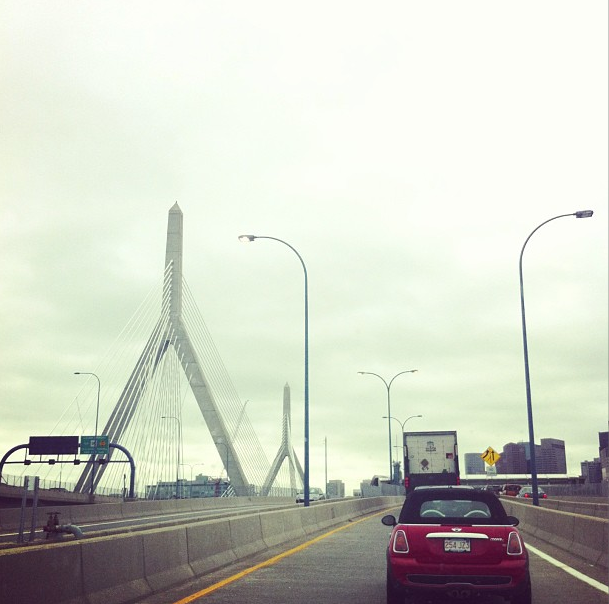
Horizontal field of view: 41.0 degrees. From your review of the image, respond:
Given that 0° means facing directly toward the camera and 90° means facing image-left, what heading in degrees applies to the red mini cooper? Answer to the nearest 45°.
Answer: approximately 180°

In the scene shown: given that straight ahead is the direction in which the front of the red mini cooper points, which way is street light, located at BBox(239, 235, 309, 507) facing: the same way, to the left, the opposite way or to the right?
to the left

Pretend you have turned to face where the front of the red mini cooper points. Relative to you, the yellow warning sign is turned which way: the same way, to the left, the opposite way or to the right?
the opposite way

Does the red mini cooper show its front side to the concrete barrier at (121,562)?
no

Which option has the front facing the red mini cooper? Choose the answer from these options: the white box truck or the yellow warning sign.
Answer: the yellow warning sign

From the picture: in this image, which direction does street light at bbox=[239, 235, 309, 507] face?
to the viewer's left

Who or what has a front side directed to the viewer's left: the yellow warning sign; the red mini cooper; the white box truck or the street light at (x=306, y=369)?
the street light

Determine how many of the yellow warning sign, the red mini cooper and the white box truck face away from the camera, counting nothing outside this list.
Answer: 2

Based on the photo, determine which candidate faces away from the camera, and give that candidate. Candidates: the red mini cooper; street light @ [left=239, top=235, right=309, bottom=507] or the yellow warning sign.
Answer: the red mini cooper

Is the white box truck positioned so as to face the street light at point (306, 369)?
no

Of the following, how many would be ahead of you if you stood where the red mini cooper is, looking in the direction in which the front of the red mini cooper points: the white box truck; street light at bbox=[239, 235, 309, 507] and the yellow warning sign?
3

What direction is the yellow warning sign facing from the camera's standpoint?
toward the camera

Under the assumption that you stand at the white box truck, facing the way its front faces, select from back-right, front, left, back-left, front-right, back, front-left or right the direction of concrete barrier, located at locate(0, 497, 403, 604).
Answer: back

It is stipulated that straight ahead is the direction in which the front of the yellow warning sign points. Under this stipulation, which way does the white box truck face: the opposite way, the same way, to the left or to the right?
the opposite way

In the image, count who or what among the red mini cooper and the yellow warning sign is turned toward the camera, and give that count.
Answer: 1

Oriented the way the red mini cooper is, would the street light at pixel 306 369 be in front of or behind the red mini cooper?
in front

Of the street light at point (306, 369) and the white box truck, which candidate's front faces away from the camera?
the white box truck

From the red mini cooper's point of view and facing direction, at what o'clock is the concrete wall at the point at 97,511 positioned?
The concrete wall is roughly at 11 o'clock from the red mini cooper.

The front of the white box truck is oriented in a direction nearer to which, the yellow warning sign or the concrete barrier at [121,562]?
the yellow warning sign

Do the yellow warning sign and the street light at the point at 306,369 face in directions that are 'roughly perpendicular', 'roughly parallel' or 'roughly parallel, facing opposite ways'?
roughly perpendicular

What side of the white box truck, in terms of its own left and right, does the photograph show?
back

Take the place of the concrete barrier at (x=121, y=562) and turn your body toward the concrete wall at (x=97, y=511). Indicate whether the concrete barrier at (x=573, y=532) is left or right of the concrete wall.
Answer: right

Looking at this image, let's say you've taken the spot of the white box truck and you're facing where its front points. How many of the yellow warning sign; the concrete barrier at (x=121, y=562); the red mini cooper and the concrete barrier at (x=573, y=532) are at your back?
3
